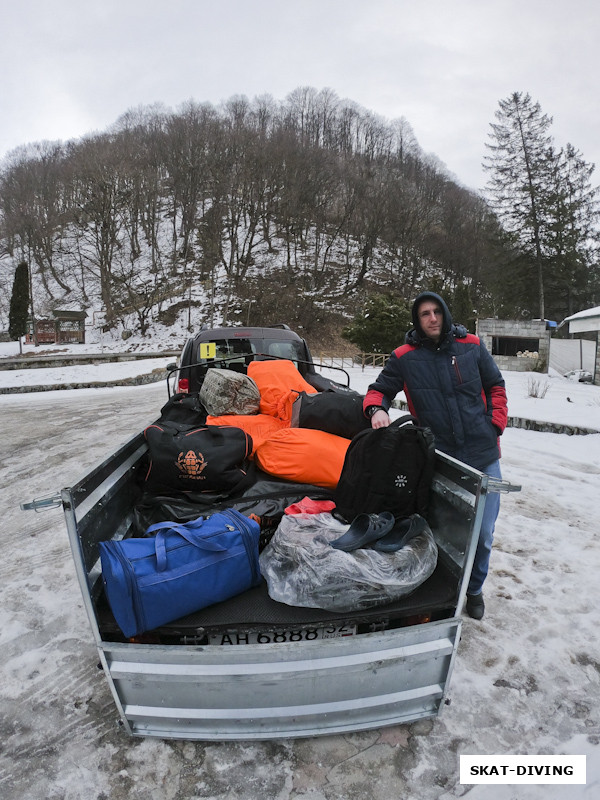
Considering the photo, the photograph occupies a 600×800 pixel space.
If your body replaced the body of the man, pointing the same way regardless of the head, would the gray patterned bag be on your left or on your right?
on your right

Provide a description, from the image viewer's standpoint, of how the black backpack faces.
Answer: facing the viewer

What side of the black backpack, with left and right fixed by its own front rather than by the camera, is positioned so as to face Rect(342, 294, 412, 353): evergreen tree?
back

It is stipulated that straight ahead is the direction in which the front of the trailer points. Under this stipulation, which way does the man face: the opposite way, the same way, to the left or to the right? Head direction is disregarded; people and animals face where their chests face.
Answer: the opposite way

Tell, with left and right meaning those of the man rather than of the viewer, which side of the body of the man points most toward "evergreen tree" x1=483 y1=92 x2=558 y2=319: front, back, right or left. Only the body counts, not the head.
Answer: back

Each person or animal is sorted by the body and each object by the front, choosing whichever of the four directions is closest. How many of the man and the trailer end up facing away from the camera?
1

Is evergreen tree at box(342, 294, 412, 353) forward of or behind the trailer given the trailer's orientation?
forward

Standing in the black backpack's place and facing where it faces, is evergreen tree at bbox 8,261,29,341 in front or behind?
behind

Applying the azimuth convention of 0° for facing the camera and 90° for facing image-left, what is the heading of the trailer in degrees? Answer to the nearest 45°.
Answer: approximately 180°

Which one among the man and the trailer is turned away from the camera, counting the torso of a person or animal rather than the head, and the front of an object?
the trailer

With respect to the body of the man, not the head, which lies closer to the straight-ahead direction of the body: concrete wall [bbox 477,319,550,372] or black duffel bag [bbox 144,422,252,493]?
the black duffel bag

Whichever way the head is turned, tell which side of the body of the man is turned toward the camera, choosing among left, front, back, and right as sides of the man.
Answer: front

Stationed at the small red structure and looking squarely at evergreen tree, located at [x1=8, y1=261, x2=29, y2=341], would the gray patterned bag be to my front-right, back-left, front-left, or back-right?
back-left
